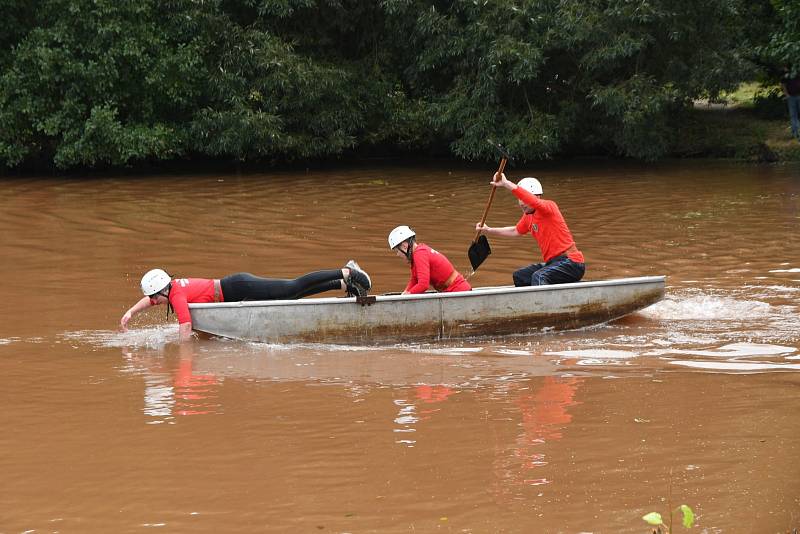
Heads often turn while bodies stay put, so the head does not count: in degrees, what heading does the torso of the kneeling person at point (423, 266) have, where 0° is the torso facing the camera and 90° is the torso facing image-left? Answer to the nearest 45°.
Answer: approximately 90°

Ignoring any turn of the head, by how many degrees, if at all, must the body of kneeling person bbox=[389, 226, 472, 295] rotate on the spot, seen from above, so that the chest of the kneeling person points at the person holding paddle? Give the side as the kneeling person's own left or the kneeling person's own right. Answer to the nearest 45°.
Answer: approximately 180°

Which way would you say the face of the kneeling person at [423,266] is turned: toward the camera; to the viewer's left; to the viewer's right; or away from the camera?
to the viewer's left
